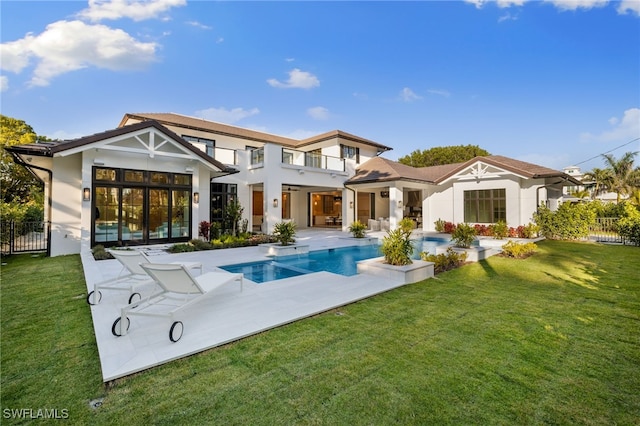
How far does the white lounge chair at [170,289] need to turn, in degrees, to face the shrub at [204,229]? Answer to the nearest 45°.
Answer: approximately 45° to its left

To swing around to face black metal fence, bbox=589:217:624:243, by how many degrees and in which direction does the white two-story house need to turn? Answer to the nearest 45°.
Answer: approximately 90° to its left

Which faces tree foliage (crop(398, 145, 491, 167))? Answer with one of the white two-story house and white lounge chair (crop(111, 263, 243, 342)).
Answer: the white lounge chair

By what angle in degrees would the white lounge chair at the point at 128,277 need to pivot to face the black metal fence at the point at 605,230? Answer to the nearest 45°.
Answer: approximately 45° to its right

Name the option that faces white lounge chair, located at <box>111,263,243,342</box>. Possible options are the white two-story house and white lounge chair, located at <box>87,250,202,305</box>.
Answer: the white two-story house

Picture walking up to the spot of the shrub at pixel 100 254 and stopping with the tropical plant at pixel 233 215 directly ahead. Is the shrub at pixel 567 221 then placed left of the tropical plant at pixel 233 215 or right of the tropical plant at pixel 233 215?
right

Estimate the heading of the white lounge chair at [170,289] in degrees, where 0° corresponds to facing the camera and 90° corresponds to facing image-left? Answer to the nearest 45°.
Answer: approximately 225°

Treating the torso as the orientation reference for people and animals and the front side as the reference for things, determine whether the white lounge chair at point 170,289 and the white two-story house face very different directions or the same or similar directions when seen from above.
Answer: very different directions

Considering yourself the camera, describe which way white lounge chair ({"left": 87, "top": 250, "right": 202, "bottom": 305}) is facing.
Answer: facing away from the viewer and to the right of the viewer
